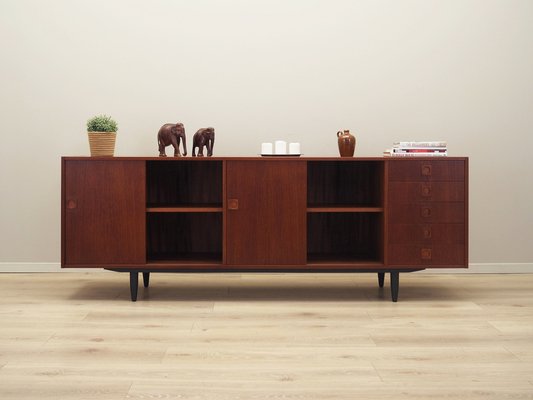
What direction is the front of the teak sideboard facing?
toward the camera
